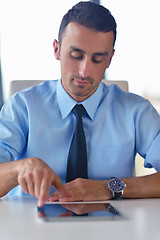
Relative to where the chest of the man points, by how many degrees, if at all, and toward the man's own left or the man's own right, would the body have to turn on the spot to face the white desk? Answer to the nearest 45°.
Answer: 0° — they already face it

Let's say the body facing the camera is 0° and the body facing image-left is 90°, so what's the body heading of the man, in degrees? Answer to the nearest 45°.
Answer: approximately 0°
